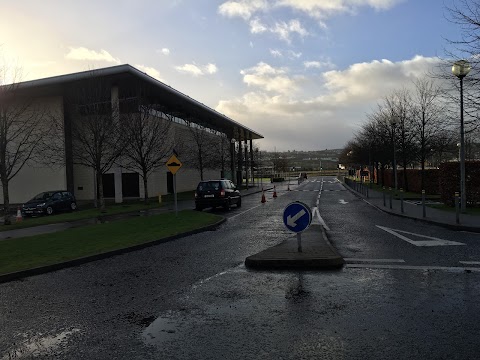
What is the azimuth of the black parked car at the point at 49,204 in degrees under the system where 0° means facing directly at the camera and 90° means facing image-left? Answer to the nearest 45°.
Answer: approximately 45°

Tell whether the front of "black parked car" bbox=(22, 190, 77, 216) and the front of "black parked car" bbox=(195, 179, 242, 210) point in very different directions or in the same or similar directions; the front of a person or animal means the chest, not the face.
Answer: very different directions

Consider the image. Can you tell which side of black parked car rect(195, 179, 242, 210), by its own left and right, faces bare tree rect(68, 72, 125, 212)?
left

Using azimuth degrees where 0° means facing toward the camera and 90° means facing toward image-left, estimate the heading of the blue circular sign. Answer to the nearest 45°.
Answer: approximately 0°

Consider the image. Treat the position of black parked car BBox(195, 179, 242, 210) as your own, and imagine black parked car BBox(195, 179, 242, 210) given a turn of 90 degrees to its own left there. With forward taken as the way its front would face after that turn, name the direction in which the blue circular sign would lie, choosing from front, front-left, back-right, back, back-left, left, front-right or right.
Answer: back-left

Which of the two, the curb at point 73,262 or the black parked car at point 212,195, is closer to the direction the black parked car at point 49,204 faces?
the curb

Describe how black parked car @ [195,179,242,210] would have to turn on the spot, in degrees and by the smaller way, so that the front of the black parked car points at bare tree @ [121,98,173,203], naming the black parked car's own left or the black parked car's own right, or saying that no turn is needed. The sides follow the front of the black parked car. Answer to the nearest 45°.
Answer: approximately 90° to the black parked car's own left

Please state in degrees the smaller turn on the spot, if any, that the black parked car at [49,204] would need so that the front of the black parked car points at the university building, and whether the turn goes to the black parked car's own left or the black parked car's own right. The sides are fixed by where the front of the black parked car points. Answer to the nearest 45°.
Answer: approximately 135° to the black parked car's own right

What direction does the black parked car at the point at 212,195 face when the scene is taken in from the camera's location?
facing away from the viewer and to the right of the viewer
